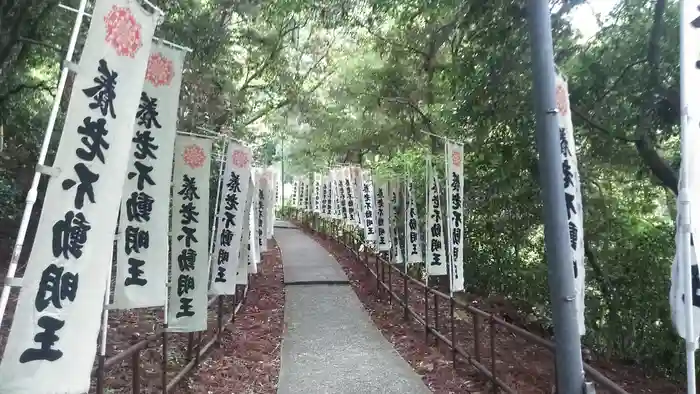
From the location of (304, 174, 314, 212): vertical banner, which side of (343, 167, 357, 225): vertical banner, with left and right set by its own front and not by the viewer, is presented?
back

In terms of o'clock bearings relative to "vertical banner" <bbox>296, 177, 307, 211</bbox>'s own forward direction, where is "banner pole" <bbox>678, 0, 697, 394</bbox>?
The banner pole is roughly at 12 o'clock from the vertical banner.
